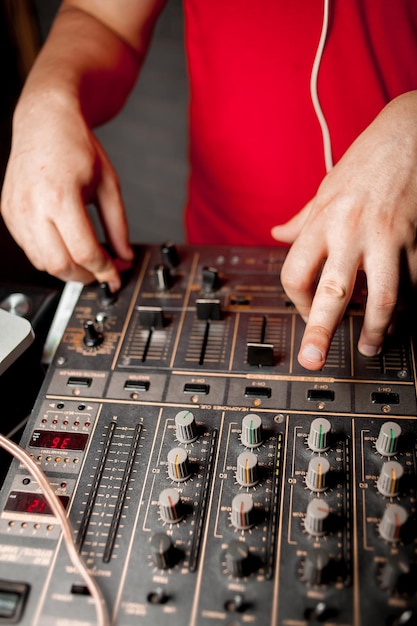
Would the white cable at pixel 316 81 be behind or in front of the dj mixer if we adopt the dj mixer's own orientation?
in front

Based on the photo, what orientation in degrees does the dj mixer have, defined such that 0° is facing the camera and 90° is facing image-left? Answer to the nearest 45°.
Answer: approximately 180°
